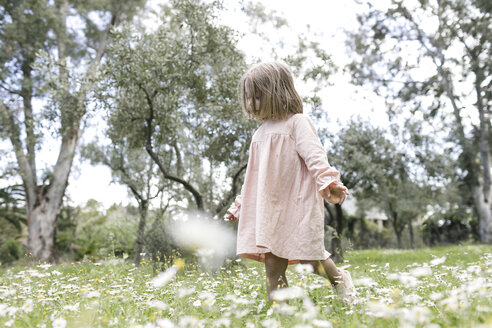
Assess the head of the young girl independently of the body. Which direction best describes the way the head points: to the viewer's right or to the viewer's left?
to the viewer's left

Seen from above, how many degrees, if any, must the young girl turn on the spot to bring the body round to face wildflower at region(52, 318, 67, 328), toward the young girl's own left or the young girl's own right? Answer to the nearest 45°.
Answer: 0° — they already face it

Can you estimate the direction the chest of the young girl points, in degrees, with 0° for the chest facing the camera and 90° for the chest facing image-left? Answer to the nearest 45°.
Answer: approximately 45°

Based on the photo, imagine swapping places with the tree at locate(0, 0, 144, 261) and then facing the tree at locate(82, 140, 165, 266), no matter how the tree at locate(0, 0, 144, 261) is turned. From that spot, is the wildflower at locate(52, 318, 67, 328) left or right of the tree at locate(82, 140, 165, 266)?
right

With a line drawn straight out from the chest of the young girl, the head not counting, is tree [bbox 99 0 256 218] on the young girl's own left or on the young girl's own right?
on the young girl's own right

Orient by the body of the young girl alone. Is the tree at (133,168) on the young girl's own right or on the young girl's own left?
on the young girl's own right

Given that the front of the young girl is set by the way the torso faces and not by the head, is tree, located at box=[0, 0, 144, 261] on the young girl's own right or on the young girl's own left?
on the young girl's own right
